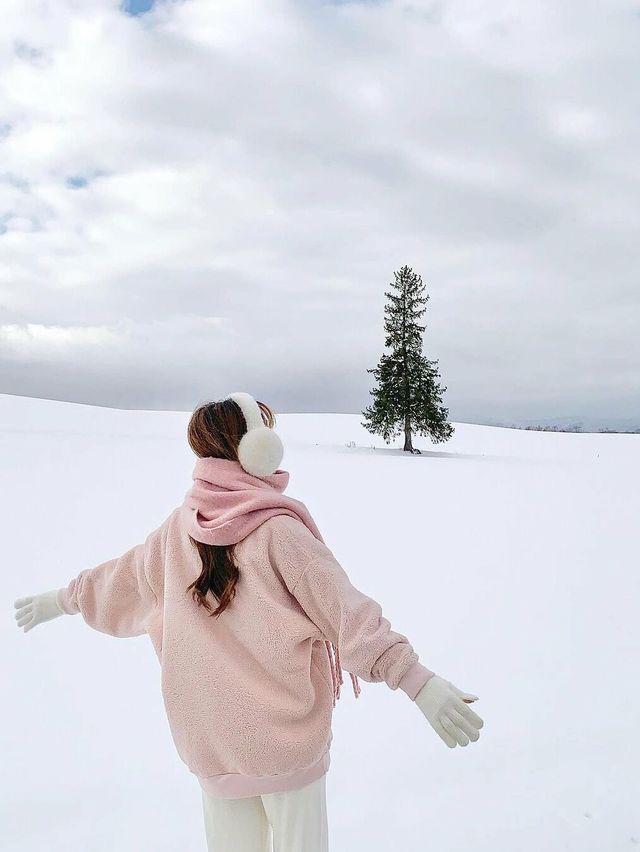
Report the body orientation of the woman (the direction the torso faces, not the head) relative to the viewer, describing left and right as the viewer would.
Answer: facing away from the viewer and to the right of the viewer

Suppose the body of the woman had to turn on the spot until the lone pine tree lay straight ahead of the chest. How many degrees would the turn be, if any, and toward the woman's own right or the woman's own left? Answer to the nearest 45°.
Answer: approximately 45° to the woman's own left
